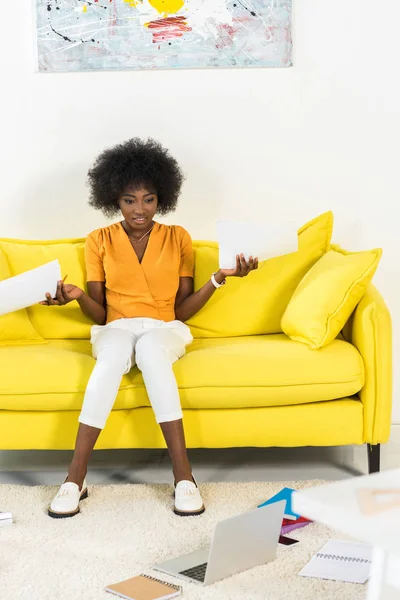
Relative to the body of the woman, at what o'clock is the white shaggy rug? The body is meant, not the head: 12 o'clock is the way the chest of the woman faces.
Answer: The white shaggy rug is roughly at 12 o'clock from the woman.

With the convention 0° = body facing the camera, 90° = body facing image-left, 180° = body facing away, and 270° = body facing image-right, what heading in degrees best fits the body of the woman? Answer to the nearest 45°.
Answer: approximately 0°
